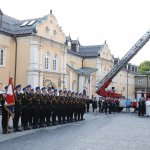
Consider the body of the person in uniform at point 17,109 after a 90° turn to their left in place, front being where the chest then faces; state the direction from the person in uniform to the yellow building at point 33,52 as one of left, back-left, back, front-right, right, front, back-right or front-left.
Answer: front-left

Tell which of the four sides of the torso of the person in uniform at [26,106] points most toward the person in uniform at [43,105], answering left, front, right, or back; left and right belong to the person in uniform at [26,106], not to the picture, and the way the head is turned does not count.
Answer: left

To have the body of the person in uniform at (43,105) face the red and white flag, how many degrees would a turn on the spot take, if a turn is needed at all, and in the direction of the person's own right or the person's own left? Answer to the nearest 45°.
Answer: approximately 90° to the person's own right

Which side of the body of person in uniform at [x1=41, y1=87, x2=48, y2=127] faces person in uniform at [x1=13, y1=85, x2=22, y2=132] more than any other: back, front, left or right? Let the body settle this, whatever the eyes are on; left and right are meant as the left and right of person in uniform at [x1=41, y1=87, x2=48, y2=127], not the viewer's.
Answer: right

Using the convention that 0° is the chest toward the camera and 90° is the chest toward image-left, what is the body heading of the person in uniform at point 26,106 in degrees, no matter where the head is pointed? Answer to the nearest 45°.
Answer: approximately 315°

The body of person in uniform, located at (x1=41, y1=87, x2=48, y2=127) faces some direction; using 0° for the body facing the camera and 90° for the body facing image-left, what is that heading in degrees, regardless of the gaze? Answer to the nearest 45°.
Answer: approximately 315°

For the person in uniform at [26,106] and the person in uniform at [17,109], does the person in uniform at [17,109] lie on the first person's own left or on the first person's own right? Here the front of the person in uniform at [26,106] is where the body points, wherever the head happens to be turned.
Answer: on the first person's own right
